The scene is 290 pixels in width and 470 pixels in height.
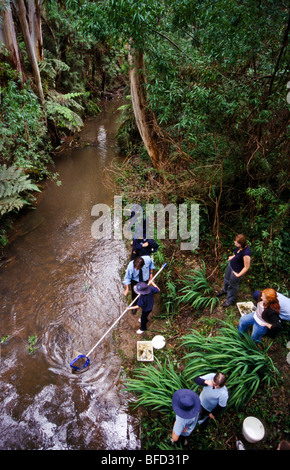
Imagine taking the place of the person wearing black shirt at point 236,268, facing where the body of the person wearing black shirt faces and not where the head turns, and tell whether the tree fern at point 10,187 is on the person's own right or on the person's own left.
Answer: on the person's own right

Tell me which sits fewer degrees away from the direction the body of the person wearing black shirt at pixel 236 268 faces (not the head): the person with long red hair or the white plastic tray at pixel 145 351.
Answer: the white plastic tray
